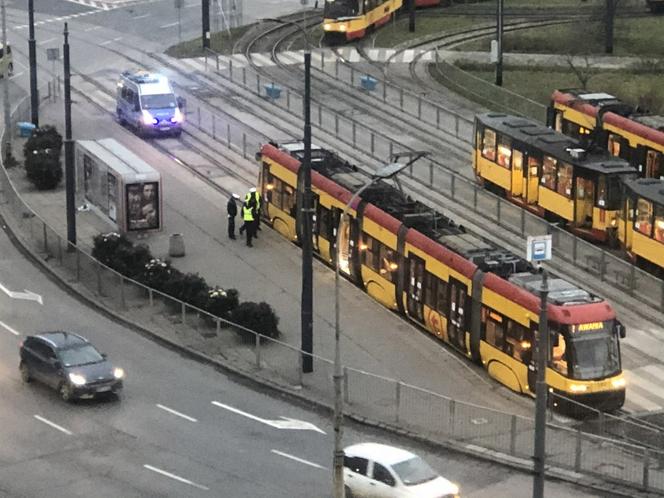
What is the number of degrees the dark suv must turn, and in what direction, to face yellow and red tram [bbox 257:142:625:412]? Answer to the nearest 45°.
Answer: approximately 45° to its left

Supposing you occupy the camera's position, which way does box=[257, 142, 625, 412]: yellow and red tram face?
facing the viewer and to the right of the viewer

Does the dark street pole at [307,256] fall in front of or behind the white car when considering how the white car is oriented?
behind

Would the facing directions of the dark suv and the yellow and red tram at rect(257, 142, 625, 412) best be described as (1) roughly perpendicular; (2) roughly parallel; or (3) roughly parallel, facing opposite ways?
roughly parallel

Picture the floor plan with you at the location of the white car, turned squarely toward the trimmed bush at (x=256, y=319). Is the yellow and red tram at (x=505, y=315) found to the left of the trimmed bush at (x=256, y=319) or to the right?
right

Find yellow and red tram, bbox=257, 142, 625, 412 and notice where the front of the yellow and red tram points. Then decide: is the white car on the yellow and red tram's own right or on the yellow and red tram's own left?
on the yellow and red tram's own right

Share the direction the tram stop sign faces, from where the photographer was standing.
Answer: facing the viewer

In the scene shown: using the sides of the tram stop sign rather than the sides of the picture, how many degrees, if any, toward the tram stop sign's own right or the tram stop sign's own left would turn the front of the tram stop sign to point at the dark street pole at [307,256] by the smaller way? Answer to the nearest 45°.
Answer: approximately 135° to the tram stop sign's own right

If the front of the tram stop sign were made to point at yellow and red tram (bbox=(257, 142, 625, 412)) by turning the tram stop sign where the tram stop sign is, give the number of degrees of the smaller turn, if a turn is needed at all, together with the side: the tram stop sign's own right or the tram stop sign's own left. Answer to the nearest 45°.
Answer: approximately 180°

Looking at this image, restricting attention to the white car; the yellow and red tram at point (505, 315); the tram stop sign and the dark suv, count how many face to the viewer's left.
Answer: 0

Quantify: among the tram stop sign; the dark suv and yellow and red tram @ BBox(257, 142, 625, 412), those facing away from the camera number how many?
0

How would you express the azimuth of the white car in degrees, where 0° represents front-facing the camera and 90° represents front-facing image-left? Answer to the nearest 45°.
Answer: approximately 315°

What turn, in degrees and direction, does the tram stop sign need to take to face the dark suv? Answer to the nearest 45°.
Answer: approximately 135° to its right

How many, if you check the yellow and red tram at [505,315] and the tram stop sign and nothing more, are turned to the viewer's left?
0
